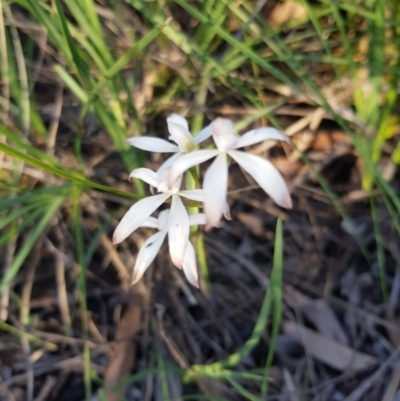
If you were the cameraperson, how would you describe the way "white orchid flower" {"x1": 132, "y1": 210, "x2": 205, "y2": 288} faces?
facing the viewer

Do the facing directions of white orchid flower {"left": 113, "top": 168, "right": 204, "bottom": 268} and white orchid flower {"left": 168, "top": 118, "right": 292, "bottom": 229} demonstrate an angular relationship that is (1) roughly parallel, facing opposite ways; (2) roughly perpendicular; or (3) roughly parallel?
roughly parallel

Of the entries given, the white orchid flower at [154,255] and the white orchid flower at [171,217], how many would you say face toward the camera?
2

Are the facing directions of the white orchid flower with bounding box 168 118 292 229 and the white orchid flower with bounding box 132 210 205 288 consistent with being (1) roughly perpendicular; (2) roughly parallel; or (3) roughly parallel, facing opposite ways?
roughly parallel

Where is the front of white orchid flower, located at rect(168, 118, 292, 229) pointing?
toward the camera

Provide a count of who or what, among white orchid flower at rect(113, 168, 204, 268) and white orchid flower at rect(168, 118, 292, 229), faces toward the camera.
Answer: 2

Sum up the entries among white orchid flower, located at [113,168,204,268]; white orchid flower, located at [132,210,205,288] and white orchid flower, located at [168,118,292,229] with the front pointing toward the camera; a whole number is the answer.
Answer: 3

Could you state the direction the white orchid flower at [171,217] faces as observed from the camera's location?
facing the viewer
